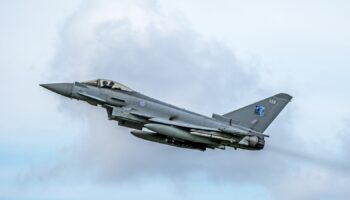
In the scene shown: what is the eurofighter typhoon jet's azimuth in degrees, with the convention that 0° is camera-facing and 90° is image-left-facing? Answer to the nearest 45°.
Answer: approximately 90°
